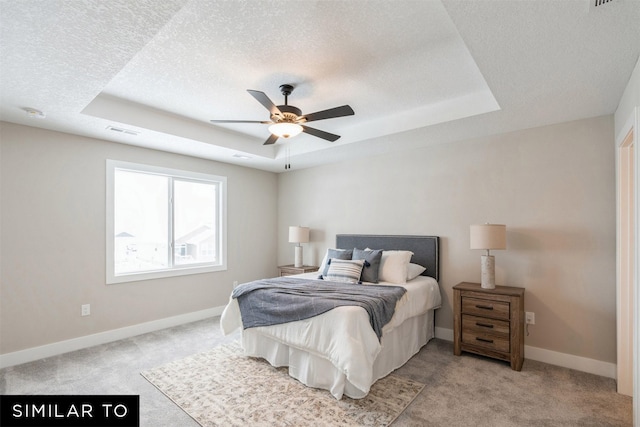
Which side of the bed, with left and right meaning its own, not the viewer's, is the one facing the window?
right

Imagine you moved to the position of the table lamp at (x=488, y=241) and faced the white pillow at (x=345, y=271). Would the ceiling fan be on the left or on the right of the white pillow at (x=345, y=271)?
left

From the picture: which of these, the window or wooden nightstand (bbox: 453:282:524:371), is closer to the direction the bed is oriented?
the window

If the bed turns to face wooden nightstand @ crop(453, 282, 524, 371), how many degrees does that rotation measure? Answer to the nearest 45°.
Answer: approximately 135° to its left

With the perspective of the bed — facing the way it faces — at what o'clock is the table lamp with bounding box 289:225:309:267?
The table lamp is roughly at 4 o'clock from the bed.

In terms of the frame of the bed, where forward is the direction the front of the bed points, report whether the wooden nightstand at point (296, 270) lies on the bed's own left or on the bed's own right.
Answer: on the bed's own right

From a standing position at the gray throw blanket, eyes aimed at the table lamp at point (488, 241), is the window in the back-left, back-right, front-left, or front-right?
back-left

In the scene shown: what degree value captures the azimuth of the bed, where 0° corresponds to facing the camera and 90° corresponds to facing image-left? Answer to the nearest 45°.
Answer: approximately 45°

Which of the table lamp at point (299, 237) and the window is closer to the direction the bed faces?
the window
